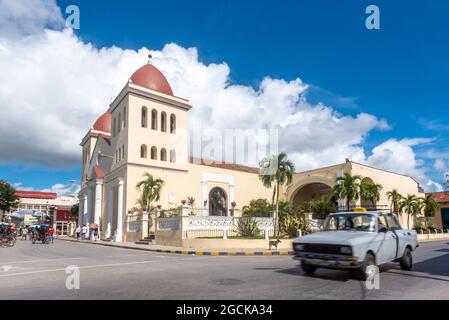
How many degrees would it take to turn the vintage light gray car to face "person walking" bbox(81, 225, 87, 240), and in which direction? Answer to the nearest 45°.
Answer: approximately 90° to its right

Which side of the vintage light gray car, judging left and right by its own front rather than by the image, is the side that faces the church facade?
right

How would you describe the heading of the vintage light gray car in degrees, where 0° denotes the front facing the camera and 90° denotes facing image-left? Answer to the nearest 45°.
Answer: approximately 45°

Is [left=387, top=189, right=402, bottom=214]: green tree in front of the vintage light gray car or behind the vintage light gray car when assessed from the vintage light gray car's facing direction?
behind

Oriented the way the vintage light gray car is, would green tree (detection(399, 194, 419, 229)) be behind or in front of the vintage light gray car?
behind

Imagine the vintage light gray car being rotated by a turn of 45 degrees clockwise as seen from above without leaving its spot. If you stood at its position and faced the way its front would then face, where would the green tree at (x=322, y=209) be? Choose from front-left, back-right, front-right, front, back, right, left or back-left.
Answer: right

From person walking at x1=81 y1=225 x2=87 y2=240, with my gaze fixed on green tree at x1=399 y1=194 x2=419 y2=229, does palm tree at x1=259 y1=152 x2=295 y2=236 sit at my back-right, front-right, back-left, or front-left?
front-right

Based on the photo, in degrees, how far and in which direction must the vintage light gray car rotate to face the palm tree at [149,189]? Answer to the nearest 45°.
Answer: approximately 90° to its right

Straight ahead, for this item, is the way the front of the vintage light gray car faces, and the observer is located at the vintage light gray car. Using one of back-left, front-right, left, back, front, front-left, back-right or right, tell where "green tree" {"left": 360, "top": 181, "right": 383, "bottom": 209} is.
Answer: back-right
